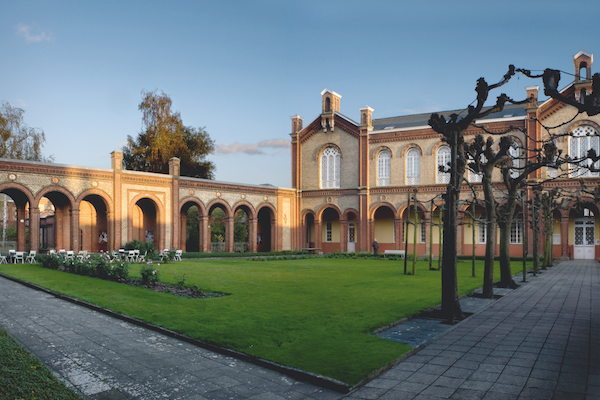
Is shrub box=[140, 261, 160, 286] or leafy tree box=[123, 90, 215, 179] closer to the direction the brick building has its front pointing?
the shrub

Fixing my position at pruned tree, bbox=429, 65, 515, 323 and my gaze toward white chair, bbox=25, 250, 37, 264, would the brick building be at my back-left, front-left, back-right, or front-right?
front-right

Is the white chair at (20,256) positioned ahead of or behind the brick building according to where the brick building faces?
ahead

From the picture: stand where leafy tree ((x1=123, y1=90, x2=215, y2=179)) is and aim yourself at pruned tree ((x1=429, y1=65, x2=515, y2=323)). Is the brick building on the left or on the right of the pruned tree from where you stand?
left

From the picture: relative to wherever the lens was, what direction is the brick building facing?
facing the viewer

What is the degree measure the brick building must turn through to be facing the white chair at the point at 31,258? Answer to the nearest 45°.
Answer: approximately 45° to its right

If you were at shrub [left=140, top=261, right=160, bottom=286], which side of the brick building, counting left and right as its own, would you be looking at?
front

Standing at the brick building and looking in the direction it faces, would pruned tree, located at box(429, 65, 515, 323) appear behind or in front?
in front

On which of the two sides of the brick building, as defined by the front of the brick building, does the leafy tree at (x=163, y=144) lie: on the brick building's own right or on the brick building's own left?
on the brick building's own right

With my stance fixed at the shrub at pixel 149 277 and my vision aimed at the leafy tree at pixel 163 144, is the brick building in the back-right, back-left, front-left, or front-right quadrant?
front-right
